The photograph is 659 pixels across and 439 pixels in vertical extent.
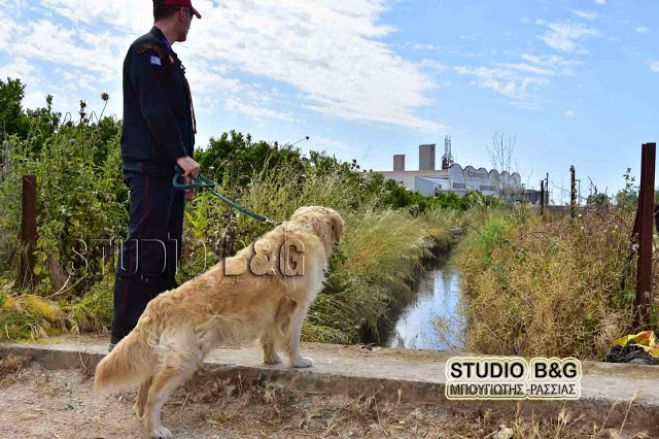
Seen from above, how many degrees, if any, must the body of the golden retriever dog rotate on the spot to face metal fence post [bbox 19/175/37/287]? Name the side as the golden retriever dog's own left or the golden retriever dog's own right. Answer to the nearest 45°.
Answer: approximately 90° to the golden retriever dog's own left

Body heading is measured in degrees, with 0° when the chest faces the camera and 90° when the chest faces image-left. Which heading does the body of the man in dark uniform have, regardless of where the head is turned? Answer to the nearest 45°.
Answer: approximately 270°

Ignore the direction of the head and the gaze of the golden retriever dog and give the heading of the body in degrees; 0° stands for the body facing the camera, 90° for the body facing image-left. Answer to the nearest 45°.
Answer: approximately 225°

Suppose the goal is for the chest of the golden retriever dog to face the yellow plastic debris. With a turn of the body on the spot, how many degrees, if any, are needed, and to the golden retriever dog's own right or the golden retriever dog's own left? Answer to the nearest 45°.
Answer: approximately 45° to the golden retriever dog's own right

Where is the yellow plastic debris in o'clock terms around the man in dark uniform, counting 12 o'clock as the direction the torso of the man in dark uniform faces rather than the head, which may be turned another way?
The yellow plastic debris is roughly at 12 o'clock from the man in dark uniform.
